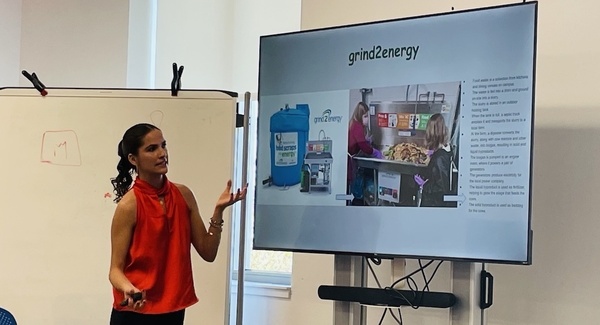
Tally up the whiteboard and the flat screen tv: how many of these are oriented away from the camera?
0

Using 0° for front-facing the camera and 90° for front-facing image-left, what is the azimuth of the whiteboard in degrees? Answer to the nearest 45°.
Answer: approximately 0°

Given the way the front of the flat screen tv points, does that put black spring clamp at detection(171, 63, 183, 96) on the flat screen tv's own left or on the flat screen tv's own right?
on the flat screen tv's own right

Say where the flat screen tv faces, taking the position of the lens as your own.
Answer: facing the viewer and to the left of the viewer

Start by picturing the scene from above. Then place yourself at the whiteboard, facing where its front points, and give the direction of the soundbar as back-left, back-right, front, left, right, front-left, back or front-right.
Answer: front-left
